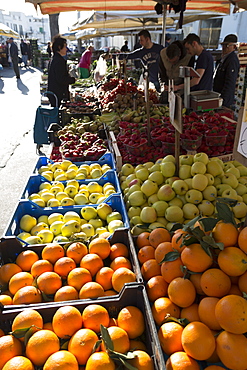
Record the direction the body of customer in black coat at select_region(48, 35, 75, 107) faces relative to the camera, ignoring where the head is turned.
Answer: to the viewer's right

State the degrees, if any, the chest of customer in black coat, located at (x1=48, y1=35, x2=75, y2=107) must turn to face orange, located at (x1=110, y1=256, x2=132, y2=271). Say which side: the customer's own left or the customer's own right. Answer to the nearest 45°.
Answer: approximately 90° to the customer's own right

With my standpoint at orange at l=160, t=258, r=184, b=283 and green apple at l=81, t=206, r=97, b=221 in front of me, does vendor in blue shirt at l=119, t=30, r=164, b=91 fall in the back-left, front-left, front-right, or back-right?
front-right

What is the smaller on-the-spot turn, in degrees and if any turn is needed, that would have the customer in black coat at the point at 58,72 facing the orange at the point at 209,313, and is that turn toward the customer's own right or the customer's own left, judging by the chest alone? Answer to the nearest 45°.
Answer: approximately 90° to the customer's own right

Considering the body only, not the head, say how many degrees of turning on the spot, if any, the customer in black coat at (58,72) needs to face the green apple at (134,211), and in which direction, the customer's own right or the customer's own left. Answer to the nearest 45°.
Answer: approximately 90° to the customer's own right

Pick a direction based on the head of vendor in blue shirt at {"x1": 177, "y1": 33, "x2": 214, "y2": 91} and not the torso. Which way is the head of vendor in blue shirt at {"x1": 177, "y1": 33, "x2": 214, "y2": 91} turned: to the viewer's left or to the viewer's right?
to the viewer's left

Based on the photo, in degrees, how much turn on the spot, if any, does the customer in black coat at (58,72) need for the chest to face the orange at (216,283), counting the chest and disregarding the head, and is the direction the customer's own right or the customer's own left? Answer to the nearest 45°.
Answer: approximately 90° to the customer's own right

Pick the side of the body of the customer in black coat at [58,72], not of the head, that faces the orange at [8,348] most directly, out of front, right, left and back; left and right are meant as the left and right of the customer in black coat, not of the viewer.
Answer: right

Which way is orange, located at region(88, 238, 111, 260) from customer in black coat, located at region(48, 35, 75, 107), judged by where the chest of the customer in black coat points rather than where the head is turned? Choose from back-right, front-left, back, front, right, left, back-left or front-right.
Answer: right

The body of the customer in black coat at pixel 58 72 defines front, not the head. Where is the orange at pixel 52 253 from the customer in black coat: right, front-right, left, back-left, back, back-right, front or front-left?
right

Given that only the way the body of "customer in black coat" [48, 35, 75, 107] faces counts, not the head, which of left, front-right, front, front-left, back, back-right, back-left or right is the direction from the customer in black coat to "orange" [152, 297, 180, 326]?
right

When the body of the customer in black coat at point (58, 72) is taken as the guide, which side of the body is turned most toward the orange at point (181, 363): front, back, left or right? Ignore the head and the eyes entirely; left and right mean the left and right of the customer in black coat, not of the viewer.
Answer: right

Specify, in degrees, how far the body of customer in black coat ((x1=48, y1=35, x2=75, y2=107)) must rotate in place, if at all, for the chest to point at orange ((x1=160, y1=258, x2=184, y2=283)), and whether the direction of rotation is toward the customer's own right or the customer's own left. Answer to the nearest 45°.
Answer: approximately 90° to the customer's own right

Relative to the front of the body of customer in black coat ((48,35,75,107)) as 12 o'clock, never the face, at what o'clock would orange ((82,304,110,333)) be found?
The orange is roughly at 3 o'clock from the customer in black coat.

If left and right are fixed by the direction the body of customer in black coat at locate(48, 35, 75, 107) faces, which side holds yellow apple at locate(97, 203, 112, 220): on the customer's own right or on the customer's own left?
on the customer's own right
